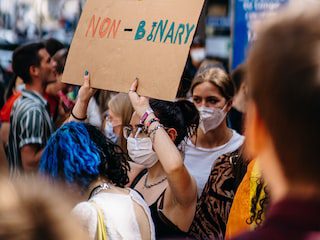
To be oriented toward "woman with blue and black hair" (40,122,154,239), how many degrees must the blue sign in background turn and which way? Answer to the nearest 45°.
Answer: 0° — it already faces them

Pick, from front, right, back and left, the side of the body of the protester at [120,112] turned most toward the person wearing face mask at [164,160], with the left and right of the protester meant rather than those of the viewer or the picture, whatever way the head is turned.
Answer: left

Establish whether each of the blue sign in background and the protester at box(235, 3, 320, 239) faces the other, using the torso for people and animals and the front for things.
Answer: yes

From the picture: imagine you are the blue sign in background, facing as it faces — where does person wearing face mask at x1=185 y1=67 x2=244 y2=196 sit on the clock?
The person wearing face mask is roughly at 12 o'clock from the blue sign in background.

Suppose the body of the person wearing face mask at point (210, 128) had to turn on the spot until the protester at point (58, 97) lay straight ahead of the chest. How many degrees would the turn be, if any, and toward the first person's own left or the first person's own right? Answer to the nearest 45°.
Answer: approximately 90° to the first person's own right

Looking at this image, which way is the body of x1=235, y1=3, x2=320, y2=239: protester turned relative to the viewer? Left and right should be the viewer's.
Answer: facing away from the viewer

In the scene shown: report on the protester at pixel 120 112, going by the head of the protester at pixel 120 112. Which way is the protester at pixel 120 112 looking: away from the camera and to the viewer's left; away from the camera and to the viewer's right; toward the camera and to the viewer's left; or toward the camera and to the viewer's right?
toward the camera and to the viewer's left

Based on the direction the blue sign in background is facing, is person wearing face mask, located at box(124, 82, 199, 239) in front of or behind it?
in front

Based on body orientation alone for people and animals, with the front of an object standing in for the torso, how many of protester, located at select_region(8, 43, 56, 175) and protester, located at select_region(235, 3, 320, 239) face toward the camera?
0

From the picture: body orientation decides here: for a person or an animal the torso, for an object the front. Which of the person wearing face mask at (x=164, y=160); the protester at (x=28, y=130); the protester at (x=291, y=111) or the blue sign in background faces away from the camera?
the protester at (x=291, y=111)
